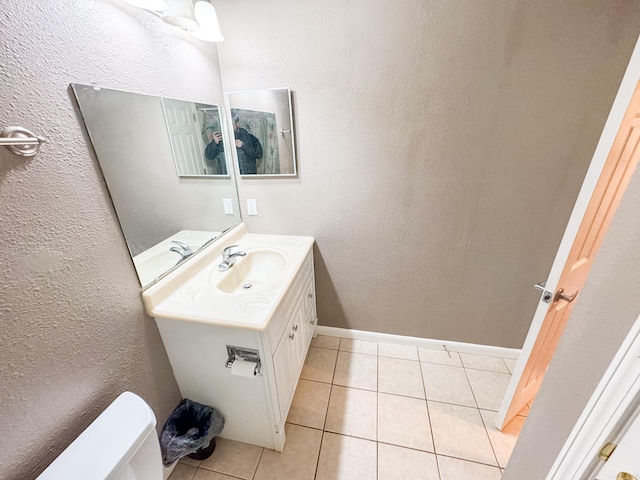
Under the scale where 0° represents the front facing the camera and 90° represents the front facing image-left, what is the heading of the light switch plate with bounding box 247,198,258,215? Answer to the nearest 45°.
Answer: approximately 0°

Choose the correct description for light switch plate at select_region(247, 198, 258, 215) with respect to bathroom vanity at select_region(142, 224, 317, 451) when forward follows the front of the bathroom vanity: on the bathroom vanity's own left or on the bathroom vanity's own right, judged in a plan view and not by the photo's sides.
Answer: on the bathroom vanity's own left

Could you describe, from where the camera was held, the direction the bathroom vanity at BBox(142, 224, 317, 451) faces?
facing the viewer and to the right of the viewer

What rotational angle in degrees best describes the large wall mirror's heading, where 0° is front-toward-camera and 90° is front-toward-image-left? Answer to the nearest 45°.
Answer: approximately 315°

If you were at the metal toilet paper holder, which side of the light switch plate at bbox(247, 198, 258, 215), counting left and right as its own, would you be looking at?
front
